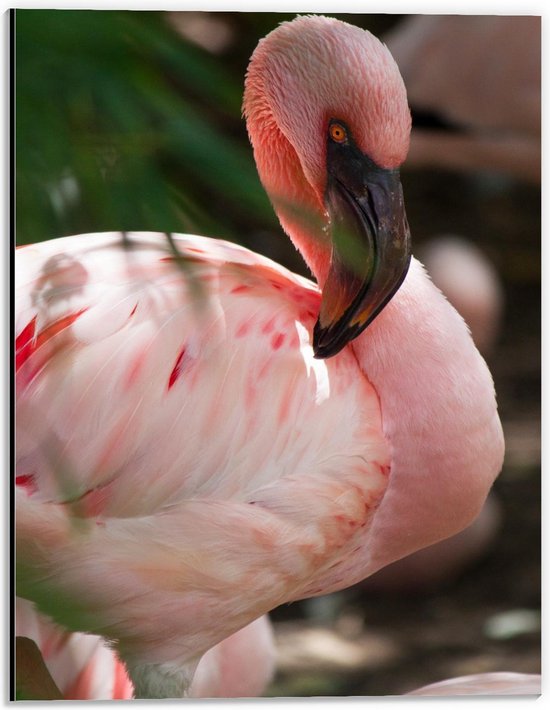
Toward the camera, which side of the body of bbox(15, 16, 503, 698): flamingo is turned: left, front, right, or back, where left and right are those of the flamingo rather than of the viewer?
right
